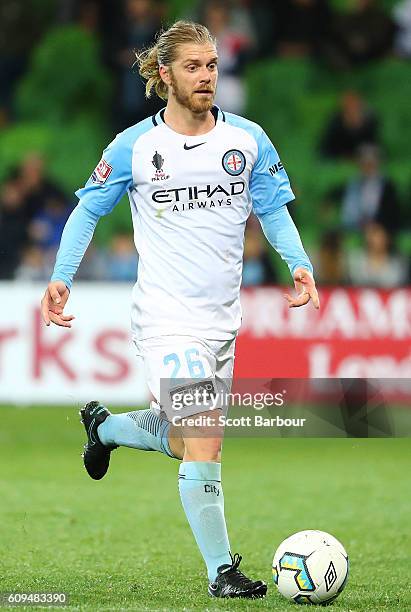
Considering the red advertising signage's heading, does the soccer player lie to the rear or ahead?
ahead

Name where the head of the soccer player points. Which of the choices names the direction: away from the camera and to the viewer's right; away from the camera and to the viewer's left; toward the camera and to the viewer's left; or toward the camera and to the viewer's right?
toward the camera and to the viewer's right

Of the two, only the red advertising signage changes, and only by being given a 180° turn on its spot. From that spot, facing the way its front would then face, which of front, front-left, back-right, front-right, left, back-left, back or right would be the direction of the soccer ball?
back

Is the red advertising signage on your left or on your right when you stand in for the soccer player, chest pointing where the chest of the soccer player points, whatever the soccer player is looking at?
on your left

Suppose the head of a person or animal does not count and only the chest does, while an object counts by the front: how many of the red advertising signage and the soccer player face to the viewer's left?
0

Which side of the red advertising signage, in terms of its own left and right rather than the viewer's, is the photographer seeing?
front
